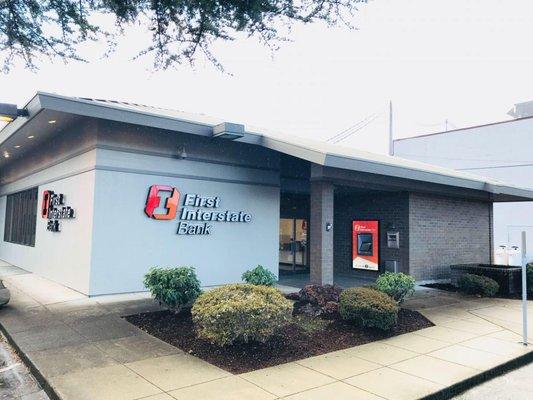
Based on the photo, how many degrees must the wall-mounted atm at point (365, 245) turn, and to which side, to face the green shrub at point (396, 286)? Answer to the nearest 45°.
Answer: approximately 45° to its left

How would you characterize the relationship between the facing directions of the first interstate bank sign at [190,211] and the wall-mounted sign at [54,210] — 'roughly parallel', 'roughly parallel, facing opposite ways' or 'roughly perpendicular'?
roughly perpendicular

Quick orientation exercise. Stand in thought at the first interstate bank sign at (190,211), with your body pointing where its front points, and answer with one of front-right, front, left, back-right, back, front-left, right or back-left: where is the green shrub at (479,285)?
front-left

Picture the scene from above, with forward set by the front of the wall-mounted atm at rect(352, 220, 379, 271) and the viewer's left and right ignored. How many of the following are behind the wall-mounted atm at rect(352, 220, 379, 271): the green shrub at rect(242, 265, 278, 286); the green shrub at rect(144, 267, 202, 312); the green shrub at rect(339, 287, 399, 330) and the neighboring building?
1

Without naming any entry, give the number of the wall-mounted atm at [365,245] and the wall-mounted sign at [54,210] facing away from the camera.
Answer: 0

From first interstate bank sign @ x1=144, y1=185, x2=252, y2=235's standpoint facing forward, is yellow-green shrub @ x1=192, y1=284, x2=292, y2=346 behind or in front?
in front

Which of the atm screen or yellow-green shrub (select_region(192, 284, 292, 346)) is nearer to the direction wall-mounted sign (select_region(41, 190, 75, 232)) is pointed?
the yellow-green shrub

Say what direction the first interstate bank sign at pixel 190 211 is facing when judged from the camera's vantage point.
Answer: facing the viewer and to the right of the viewer

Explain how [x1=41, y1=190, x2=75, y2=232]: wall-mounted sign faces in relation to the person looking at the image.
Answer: facing the viewer and to the left of the viewer
